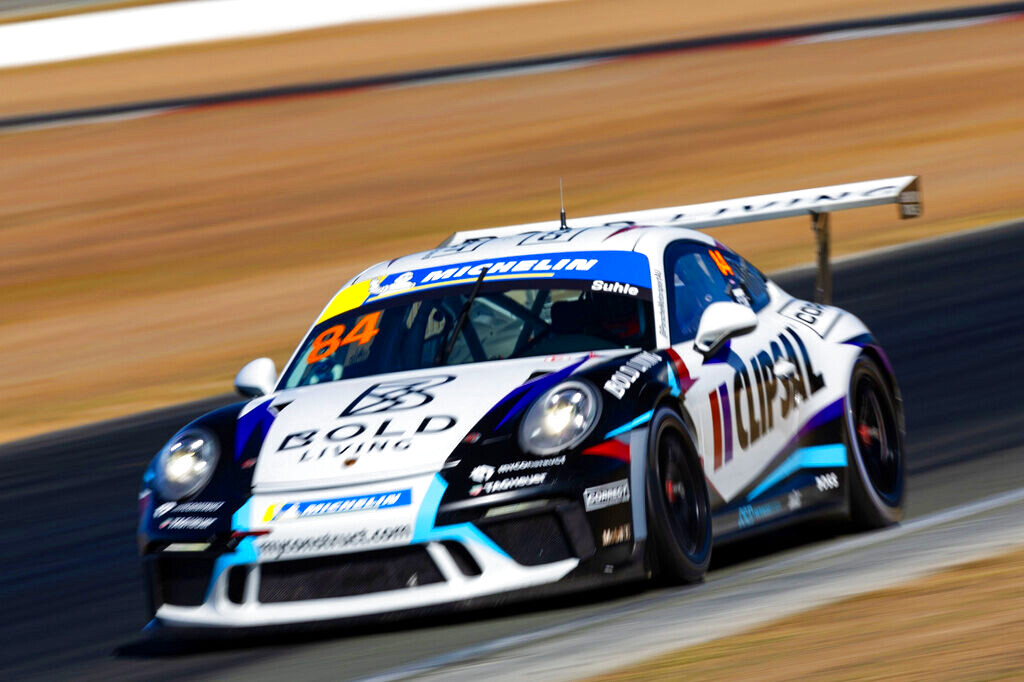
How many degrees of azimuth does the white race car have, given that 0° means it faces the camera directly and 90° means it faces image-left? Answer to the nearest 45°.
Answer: approximately 45°
